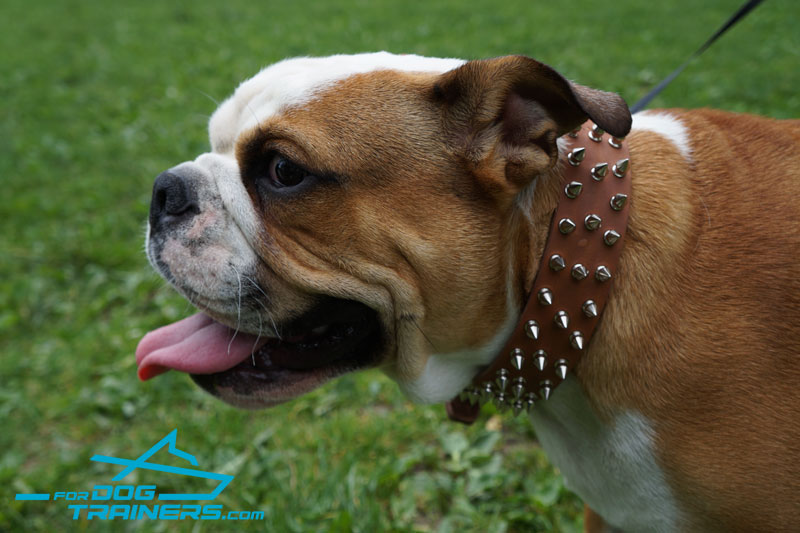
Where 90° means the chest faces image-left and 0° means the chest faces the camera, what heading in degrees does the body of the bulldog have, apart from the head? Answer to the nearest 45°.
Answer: approximately 90°
